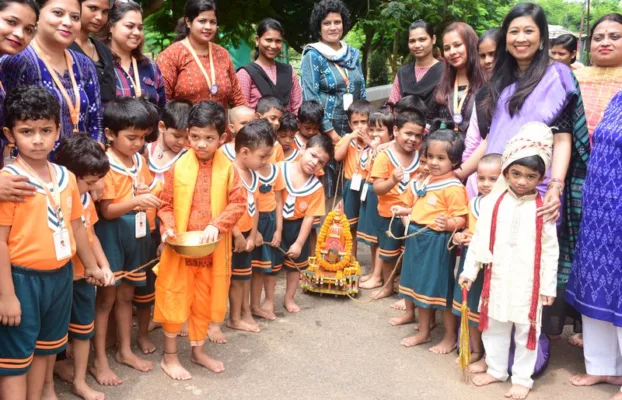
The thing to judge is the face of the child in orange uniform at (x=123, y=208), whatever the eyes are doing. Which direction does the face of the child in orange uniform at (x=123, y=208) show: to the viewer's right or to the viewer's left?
to the viewer's right

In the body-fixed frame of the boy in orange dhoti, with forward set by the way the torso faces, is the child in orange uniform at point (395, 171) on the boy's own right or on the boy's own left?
on the boy's own left

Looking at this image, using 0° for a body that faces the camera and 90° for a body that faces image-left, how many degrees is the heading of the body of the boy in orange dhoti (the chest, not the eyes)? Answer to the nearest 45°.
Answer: approximately 0°

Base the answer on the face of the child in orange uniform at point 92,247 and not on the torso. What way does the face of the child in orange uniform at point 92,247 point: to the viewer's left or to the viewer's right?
to the viewer's right
